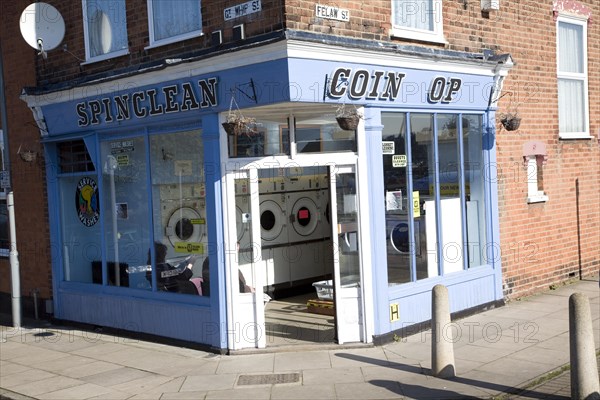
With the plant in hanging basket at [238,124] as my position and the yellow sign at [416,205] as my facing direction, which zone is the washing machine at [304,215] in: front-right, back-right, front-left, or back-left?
front-left

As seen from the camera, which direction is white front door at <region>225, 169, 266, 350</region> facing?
toward the camera

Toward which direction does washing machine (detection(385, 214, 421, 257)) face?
toward the camera

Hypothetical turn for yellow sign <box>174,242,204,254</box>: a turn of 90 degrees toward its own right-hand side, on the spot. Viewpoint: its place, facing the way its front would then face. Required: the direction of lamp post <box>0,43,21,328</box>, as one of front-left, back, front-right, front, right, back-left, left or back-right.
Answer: front-right

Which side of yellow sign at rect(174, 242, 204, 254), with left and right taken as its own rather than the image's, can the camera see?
front

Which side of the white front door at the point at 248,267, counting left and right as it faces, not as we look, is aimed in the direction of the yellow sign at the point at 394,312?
left

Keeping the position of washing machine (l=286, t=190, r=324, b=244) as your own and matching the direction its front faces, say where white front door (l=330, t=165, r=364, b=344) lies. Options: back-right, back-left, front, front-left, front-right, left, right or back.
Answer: front

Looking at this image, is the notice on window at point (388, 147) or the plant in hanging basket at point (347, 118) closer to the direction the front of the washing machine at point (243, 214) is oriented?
the plant in hanging basket

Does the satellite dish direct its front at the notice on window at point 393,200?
no

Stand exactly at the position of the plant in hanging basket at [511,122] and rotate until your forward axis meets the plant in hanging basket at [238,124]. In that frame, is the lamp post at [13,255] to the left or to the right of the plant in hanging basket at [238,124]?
right

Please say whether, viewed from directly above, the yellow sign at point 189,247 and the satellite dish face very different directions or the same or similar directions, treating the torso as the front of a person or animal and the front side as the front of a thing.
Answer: same or similar directions

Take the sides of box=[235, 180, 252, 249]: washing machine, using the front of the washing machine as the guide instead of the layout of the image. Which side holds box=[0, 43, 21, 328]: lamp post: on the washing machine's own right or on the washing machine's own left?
on the washing machine's own right

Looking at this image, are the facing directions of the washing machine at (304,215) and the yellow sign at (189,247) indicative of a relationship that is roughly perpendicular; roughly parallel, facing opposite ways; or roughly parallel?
roughly parallel

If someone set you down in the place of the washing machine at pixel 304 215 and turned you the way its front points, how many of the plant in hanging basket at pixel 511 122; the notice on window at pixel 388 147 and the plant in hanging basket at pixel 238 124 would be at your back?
0

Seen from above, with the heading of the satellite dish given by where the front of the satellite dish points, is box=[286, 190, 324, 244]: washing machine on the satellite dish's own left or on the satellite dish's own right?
on the satellite dish's own left

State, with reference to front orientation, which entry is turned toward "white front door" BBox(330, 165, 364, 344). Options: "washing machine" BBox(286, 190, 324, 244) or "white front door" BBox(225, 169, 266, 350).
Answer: the washing machine

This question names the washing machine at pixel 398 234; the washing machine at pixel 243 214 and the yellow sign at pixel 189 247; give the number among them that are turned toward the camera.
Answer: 3

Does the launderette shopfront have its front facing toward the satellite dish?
no

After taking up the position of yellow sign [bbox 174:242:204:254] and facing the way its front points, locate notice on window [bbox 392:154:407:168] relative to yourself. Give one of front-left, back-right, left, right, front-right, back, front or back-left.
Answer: left

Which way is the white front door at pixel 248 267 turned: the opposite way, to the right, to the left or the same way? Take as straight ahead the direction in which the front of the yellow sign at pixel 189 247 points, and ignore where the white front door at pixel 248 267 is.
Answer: the same way
